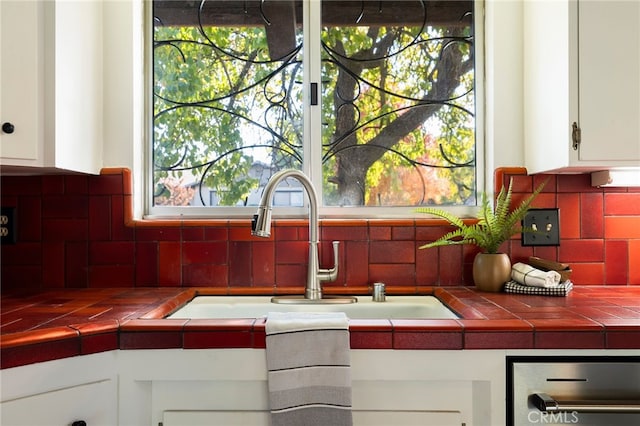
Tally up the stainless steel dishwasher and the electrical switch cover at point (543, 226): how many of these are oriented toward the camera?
2

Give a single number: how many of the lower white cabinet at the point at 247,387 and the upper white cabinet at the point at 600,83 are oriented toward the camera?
2
